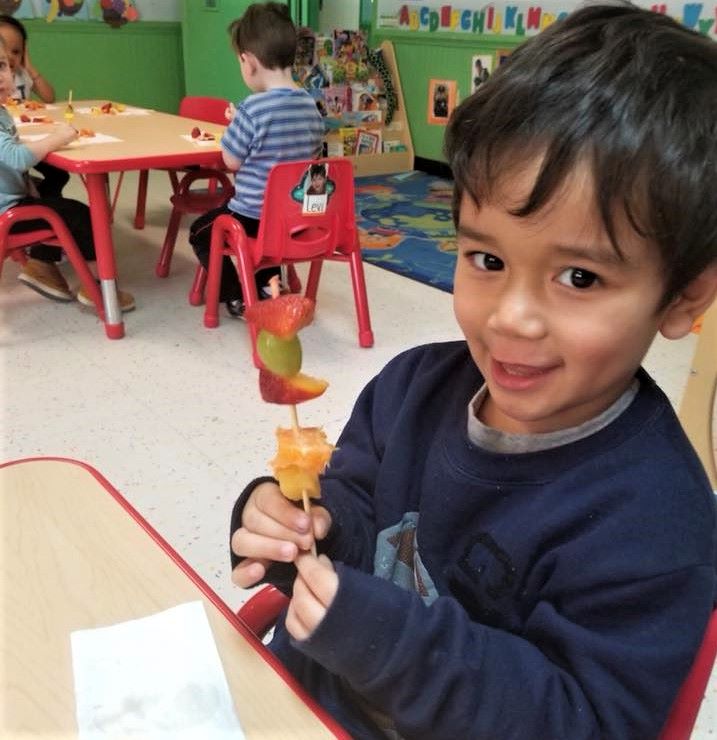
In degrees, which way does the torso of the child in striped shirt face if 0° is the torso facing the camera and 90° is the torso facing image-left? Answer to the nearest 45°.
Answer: approximately 135°

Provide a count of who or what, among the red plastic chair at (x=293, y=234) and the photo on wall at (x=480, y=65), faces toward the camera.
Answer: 1

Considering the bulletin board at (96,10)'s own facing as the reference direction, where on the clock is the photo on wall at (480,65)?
The photo on wall is roughly at 10 o'clock from the bulletin board.

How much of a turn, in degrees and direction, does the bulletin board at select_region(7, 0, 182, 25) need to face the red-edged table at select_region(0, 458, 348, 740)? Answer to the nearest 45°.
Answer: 0° — it already faces it

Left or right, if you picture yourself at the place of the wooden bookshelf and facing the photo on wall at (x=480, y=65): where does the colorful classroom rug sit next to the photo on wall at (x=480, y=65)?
right

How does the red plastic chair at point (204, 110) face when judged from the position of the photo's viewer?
facing the viewer and to the left of the viewer

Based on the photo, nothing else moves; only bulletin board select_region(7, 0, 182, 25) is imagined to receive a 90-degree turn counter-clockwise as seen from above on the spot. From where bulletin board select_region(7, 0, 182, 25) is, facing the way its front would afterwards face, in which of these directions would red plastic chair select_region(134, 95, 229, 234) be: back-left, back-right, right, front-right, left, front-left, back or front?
right

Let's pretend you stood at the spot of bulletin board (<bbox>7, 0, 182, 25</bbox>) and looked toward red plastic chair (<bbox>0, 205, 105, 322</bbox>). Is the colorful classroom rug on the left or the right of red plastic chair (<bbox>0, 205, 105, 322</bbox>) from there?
left

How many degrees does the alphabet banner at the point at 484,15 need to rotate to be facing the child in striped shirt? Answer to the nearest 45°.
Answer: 0° — it already faces them

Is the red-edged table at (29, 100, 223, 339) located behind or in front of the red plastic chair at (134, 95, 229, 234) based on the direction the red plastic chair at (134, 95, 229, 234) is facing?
in front

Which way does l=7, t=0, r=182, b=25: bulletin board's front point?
toward the camera

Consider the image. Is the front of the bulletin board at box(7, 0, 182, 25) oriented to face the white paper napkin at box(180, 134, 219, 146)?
yes

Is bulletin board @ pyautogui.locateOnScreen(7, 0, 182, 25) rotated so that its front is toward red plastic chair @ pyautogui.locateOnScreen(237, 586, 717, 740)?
yes

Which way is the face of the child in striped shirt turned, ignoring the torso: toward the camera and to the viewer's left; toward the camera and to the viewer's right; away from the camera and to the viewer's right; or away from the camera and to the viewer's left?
away from the camera and to the viewer's left

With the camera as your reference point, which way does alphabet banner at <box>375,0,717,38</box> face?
facing the viewer

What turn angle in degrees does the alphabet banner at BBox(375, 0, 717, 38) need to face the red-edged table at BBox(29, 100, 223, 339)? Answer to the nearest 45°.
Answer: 0° — it already faces it

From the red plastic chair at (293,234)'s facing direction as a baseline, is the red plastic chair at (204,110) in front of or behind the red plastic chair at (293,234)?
in front

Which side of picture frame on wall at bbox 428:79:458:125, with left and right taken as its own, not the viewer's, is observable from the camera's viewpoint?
front

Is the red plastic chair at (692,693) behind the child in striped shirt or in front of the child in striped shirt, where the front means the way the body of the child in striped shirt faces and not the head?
behind

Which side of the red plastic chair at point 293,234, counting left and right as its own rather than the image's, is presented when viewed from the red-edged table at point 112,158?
front

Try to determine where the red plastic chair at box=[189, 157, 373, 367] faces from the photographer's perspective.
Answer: facing away from the viewer and to the left of the viewer

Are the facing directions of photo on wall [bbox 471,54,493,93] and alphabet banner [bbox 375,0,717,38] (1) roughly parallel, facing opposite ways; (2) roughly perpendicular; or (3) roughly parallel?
roughly parallel
